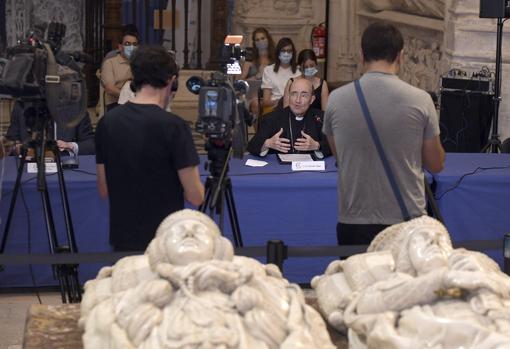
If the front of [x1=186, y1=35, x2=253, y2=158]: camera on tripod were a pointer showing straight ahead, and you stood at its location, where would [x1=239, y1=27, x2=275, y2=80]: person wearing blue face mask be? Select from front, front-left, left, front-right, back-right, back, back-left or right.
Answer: front

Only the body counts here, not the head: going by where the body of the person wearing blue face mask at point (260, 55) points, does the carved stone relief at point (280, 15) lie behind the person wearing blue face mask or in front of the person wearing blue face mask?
behind

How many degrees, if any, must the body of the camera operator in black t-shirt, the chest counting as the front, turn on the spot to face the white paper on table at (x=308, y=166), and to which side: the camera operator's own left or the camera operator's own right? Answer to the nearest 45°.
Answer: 0° — they already face it

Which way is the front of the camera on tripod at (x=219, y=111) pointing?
away from the camera

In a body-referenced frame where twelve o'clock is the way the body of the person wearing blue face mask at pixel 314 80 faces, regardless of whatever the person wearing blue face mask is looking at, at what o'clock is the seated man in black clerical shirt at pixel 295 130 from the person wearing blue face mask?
The seated man in black clerical shirt is roughly at 12 o'clock from the person wearing blue face mask.

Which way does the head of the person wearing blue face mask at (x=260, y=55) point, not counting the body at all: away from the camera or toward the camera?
toward the camera

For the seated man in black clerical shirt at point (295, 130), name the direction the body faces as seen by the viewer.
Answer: toward the camera

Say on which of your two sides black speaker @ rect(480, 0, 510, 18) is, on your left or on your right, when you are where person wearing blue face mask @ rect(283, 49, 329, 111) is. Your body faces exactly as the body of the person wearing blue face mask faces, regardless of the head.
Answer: on your left

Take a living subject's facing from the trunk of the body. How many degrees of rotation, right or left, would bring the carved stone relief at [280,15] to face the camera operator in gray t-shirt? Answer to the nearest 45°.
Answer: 0° — it already faces them

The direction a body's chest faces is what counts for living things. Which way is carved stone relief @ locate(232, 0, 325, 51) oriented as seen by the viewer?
toward the camera

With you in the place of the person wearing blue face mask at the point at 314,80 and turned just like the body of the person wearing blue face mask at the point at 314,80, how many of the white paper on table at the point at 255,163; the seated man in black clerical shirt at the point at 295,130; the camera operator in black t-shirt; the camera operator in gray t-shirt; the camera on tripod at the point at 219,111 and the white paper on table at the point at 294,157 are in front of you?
6

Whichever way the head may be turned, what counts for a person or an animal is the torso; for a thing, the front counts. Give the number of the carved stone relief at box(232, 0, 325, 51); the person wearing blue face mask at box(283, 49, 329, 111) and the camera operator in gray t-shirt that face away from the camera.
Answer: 1

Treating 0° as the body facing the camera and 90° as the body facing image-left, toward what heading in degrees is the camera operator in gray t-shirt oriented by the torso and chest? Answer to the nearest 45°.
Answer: approximately 180°
